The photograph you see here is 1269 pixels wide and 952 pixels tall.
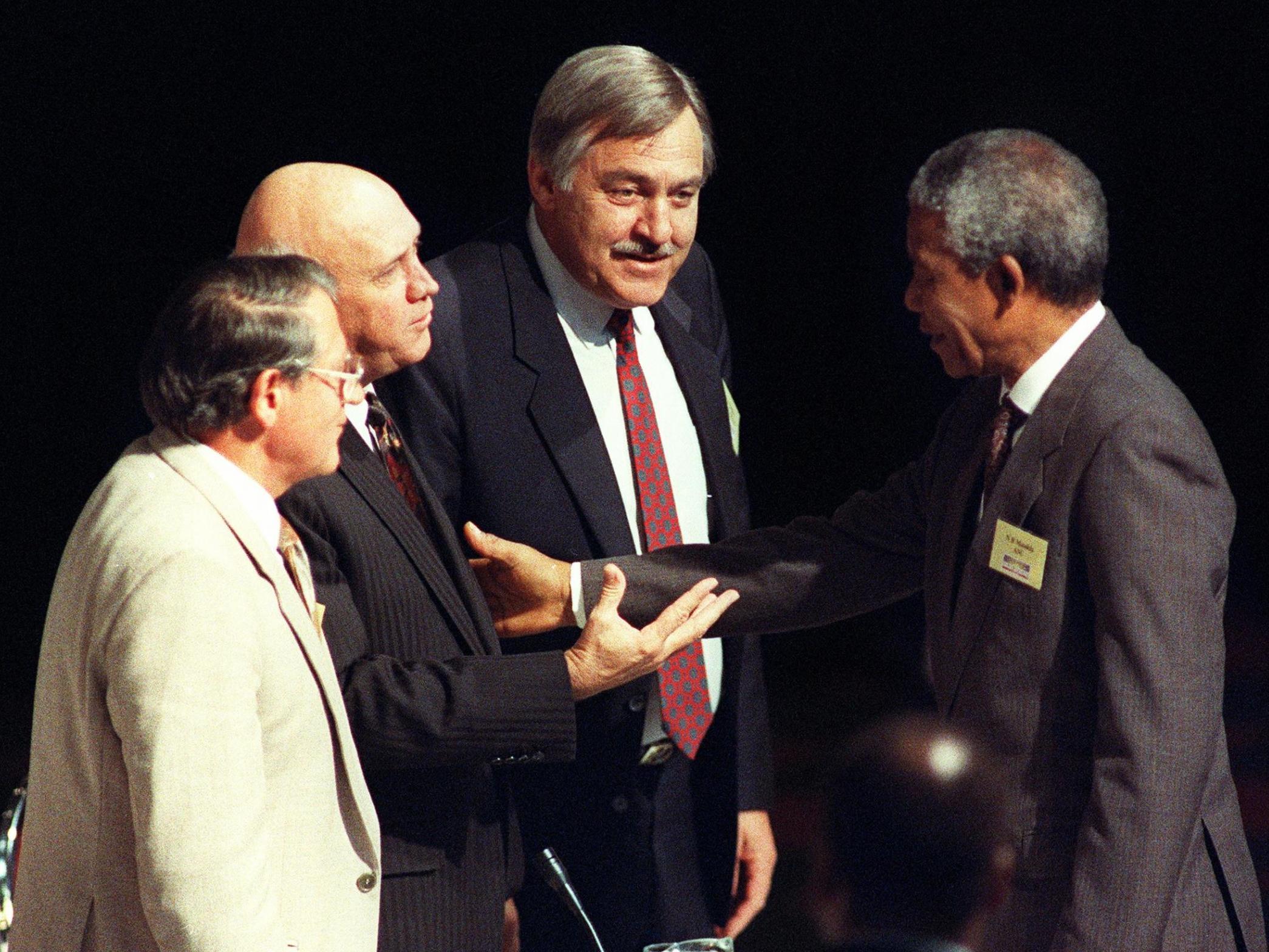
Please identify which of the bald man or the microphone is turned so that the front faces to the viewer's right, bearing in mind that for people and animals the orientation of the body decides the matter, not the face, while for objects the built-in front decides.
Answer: the bald man

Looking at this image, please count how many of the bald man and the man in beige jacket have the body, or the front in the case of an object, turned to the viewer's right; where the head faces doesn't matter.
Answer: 2

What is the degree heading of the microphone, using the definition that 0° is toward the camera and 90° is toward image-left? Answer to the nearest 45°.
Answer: approximately 90°

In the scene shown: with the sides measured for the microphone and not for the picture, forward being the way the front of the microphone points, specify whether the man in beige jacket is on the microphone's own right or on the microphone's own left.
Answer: on the microphone's own left

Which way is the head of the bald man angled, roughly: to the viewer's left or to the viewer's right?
to the viewer's right

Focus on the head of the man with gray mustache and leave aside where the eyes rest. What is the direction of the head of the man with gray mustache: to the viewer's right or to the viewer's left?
to the viewer's right

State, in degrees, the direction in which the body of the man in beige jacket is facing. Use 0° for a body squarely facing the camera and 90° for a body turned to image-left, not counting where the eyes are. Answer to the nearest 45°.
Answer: approximately 270°

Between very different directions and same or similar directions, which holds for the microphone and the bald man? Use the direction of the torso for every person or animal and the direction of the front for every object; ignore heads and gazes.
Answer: very different directions

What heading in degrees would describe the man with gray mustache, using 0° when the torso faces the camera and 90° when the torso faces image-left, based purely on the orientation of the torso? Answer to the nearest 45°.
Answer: approximately 315°

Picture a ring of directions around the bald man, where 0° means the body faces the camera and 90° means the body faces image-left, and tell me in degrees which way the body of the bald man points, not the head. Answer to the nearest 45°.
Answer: approximately 270°

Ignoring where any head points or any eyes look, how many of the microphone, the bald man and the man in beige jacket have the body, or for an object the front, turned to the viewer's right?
2

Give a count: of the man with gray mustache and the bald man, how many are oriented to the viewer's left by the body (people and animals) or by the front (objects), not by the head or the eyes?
0
